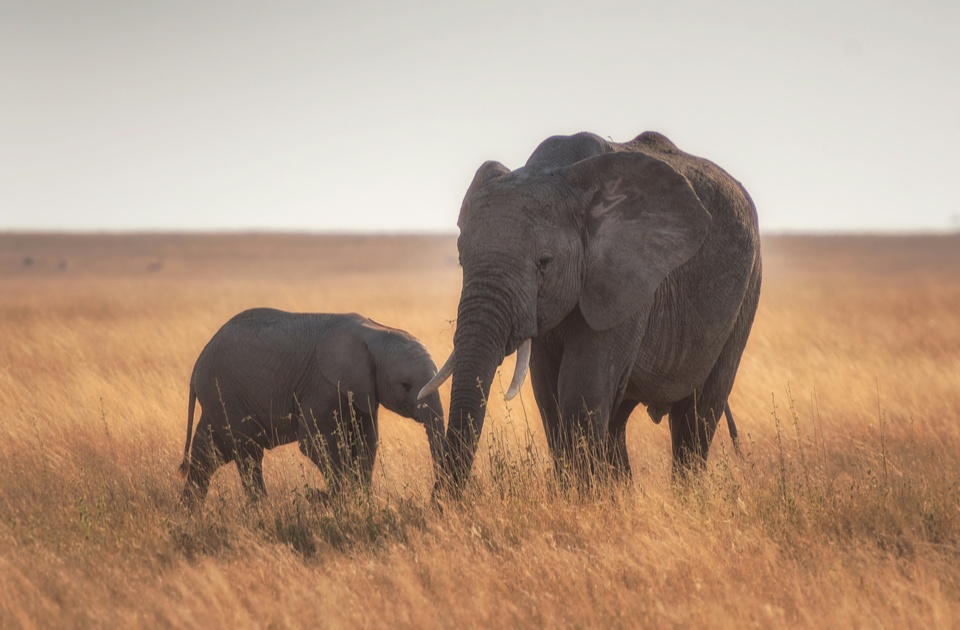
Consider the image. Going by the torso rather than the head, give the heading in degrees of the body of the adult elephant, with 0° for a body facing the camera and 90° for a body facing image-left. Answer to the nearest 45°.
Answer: approximately 45°

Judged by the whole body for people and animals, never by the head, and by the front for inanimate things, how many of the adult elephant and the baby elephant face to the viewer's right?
1

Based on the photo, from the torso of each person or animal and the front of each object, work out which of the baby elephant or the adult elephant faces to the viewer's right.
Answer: the baby elephant

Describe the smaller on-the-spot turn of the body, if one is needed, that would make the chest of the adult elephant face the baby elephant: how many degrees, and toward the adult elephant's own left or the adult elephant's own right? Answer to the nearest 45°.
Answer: approximately 90° to the adult elephant's own right

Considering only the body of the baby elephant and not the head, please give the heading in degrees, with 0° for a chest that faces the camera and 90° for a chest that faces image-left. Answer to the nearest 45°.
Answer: approximately 270°

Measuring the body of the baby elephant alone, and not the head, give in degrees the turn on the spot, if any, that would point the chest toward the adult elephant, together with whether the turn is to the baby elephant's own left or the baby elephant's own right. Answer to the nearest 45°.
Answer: approximately 45° to the baby elephant's own right
